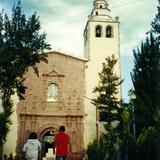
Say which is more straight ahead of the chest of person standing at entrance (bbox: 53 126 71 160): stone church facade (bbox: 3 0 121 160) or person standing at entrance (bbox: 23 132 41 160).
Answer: the stone church facade

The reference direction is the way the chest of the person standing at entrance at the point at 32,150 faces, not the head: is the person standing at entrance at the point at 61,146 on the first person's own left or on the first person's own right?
on the first person's own right

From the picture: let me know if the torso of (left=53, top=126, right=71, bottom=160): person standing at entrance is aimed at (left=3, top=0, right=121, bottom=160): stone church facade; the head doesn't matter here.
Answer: yes

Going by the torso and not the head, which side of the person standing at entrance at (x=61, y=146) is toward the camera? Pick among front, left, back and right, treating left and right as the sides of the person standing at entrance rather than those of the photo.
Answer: back

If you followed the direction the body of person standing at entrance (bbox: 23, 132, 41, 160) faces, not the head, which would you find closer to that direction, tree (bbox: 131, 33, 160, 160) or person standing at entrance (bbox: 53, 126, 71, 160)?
the tree

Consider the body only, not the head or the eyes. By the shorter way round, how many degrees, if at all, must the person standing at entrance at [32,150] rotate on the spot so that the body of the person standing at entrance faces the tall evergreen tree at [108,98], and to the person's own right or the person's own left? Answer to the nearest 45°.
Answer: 0° — they already face it

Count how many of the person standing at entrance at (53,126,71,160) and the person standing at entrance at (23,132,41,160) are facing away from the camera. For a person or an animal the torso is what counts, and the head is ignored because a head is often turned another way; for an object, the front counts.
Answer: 2

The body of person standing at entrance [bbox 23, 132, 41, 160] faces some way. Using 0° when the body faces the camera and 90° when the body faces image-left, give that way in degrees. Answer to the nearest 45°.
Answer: approximately 180°

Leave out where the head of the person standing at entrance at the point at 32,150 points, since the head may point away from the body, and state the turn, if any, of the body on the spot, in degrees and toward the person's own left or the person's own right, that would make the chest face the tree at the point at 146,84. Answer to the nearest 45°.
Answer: approximately 45° to the person's own right

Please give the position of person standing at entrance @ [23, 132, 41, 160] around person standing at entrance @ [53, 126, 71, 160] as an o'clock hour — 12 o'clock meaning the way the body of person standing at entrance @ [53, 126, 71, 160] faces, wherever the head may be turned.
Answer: person standing at entrance @ [23, 132, 41, 160] is roughly at 8 o'clock from person standing at entrance @ [53, 126, 71, 160].
